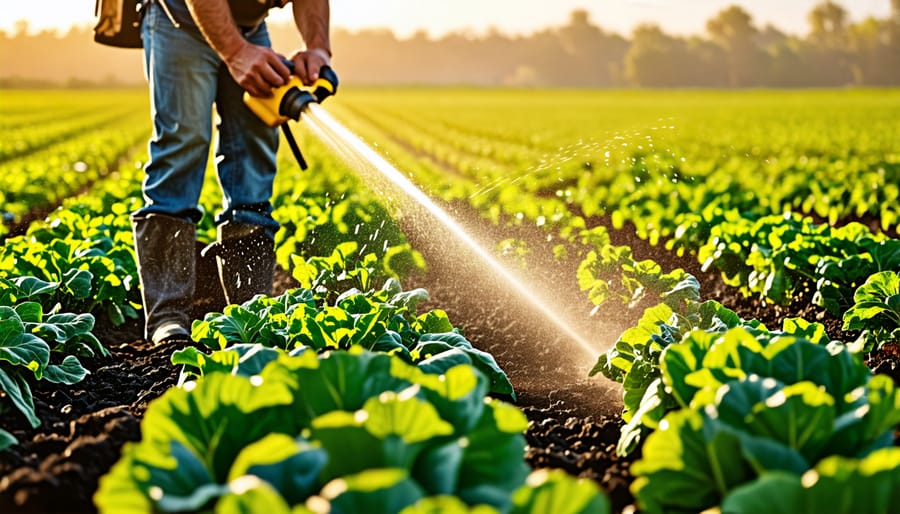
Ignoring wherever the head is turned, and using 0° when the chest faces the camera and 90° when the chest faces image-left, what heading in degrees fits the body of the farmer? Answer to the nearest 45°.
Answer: approximately 315°

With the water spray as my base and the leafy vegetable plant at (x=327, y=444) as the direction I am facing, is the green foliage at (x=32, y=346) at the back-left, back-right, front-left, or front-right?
front-right

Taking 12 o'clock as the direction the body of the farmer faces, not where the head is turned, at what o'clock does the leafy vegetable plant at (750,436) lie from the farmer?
The leafy vegetable plant is roughly at 1 o'clock from the farmer.

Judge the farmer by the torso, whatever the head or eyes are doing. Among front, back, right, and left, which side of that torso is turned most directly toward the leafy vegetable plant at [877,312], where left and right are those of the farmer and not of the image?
front

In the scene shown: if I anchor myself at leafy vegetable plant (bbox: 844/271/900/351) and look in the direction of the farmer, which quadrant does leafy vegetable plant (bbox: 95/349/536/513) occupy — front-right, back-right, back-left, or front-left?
front-left

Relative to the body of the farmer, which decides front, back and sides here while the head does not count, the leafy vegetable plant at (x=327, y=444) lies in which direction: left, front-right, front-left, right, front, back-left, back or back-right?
front-right

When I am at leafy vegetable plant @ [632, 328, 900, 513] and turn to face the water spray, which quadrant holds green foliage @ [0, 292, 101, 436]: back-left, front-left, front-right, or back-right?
front-left
